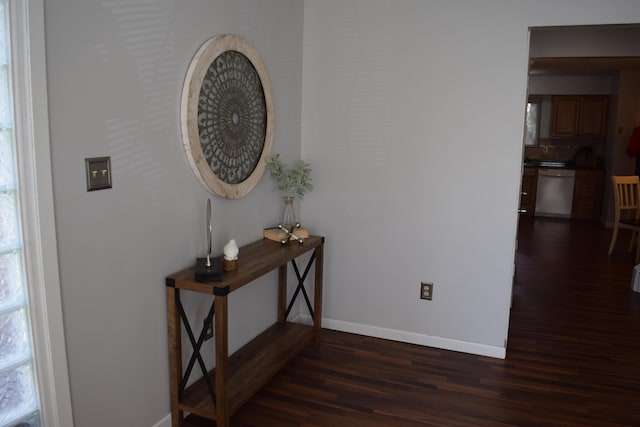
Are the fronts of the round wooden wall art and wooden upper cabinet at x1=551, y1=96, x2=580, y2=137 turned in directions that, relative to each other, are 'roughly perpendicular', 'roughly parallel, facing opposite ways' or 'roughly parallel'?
roughly perpendicular

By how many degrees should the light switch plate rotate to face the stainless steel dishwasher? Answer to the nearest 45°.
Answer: approximately 90° to its left

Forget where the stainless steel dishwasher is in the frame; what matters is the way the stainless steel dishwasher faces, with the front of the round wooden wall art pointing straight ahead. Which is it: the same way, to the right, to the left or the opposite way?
to the right

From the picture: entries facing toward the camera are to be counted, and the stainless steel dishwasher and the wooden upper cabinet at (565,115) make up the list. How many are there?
2

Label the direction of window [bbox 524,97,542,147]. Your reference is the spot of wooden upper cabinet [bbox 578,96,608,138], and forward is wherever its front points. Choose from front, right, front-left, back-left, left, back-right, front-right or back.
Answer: right

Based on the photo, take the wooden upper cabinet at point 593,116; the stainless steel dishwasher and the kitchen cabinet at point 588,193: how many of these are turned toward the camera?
3

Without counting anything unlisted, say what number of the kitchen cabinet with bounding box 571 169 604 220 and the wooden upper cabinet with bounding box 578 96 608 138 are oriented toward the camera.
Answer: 2

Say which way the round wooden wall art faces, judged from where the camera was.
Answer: facing the viewer and to the right of the viewer

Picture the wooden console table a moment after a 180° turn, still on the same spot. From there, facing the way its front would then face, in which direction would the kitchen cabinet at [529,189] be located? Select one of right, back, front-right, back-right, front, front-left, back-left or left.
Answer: right

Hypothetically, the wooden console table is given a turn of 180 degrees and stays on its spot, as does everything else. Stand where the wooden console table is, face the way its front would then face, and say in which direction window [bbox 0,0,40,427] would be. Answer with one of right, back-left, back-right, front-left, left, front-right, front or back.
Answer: left

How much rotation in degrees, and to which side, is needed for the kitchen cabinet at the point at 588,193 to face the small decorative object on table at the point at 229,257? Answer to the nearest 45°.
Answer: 0° — it already faces it

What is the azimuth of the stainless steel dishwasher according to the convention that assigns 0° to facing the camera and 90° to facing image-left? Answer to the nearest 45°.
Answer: approximately 0°

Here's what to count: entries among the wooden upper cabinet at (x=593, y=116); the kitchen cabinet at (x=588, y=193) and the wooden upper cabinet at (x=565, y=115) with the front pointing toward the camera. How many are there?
3

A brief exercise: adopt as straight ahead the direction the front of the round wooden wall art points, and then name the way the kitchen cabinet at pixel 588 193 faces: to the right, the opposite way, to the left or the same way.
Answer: to the right
